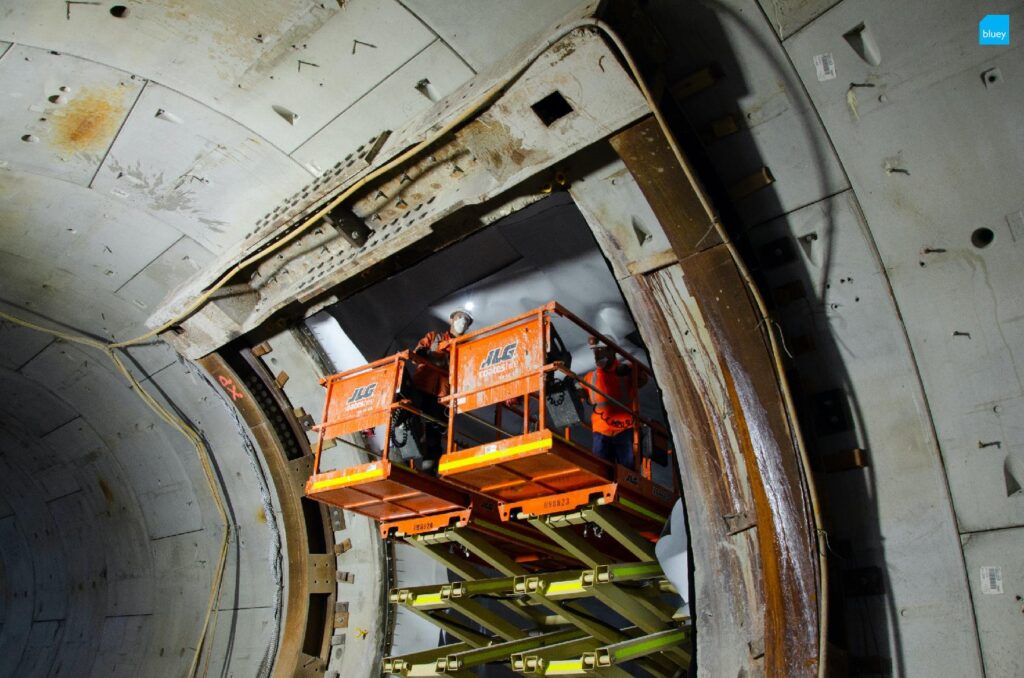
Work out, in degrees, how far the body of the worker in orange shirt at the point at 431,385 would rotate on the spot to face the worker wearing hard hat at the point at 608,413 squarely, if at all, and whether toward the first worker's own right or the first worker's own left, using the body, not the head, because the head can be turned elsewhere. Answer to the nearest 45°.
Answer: approximately 45° to the first worker's own left
